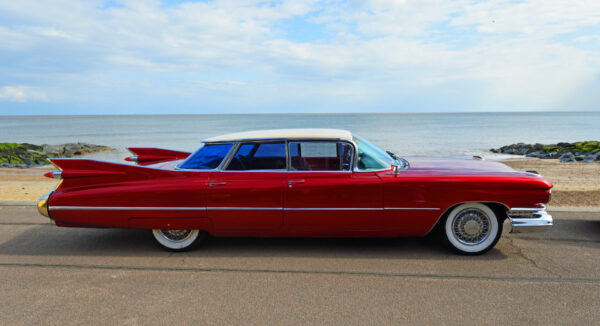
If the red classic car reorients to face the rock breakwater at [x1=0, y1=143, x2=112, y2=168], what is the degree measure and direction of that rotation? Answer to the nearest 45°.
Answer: approximately 135° to its left

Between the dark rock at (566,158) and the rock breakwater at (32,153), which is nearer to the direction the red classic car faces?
the dark rock

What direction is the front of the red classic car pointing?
to the viewer's right

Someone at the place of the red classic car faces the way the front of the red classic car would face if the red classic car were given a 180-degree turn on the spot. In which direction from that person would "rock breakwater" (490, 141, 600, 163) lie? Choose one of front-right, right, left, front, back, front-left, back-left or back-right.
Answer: back-right

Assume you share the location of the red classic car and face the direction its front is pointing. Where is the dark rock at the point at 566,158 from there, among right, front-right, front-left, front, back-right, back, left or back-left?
front-left
